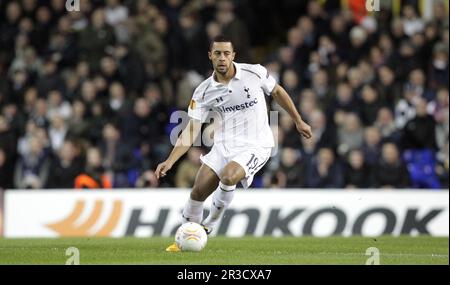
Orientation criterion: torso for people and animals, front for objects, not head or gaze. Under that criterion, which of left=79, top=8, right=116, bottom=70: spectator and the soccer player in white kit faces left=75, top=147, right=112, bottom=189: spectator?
left=79, top=8, right=116, bottom=70: spectator

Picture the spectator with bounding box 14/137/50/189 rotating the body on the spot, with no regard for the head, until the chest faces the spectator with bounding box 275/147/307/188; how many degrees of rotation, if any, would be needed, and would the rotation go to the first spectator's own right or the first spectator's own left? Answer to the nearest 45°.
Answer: approximately 45° to the first spectator's own left

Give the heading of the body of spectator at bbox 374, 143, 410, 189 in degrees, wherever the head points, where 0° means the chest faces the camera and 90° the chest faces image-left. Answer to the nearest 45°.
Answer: approximately 0°

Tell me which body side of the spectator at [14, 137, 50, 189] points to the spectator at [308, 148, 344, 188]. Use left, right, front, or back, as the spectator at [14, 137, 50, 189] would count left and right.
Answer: left

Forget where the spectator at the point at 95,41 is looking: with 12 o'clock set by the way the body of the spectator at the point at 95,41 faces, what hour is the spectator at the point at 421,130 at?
the spectator at the point at 421,130 is roughly at 10 o'clock from the spectator at the point at 95,41.

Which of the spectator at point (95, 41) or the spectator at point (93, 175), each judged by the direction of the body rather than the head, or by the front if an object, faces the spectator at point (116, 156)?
the spectator at point (95, 41)

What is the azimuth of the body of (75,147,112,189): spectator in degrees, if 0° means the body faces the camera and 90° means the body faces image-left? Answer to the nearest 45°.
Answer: approximately 0°

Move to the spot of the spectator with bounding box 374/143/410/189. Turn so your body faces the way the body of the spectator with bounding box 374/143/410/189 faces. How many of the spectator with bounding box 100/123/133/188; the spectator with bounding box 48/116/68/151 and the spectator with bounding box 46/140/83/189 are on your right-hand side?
3
